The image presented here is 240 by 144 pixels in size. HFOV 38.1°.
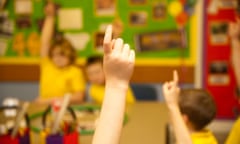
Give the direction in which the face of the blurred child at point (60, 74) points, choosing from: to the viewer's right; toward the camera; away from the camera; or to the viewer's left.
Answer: toward the camera

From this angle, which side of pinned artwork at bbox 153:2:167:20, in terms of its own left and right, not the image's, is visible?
front

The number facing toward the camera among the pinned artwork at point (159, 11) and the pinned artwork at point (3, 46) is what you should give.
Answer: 2

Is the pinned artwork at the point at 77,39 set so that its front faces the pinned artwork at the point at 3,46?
no

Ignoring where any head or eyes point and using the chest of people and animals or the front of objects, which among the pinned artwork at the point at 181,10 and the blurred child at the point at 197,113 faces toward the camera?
the pinned artwork

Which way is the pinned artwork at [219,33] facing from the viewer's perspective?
toward the camera

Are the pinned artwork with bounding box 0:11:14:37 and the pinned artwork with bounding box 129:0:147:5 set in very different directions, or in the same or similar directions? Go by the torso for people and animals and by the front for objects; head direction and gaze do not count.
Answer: same or similar directions

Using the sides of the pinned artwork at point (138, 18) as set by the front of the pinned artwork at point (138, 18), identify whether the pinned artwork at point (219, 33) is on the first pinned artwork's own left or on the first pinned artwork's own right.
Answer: on the first pinned artwork's own left

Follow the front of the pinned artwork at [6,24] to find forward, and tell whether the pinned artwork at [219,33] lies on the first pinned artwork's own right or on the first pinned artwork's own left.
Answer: on the first pinned artwork's own left

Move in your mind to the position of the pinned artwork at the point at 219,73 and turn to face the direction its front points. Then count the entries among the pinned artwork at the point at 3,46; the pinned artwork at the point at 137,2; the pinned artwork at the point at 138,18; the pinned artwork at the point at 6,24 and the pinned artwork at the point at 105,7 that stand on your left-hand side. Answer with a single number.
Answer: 0

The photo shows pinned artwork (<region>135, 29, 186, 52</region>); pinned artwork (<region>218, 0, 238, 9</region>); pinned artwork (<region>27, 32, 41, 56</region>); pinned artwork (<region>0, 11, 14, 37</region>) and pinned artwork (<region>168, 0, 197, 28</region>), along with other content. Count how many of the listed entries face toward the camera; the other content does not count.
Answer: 5

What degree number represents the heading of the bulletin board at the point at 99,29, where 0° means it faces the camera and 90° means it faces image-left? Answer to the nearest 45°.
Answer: approximately 0°

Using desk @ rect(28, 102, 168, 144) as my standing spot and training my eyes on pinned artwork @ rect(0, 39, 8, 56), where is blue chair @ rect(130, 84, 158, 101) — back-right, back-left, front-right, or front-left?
front-right

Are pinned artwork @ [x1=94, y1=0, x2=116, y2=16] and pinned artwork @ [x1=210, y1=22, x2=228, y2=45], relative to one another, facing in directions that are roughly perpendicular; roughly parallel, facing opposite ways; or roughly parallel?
roughly parallel

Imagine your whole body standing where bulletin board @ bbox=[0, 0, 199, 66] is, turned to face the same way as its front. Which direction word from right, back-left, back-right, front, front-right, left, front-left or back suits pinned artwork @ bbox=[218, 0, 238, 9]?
left

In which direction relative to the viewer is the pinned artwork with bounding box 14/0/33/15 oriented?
toward the camera

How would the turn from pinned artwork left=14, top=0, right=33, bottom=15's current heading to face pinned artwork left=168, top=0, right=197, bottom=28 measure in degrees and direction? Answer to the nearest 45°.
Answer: approximately 90° to its left
